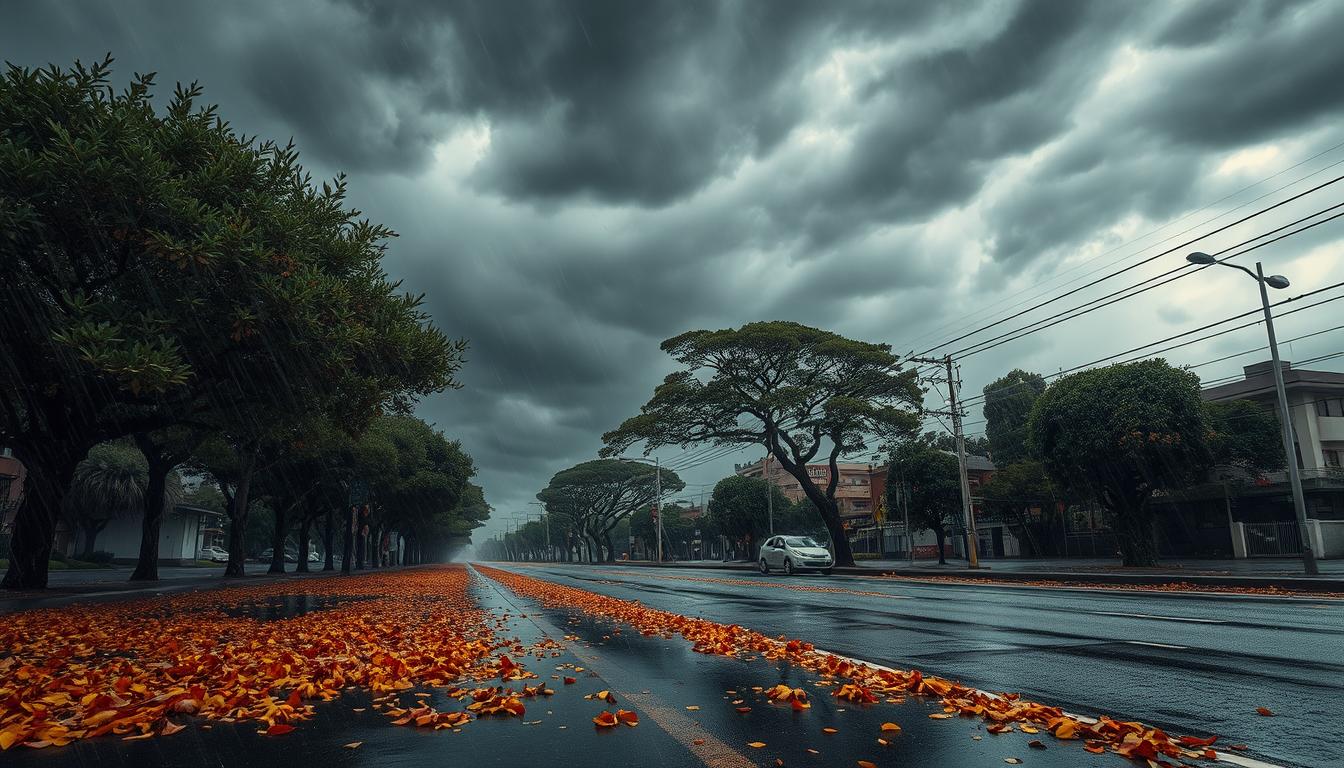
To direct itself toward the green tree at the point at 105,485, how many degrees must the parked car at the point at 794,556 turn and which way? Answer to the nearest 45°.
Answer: approximately 135° to its right

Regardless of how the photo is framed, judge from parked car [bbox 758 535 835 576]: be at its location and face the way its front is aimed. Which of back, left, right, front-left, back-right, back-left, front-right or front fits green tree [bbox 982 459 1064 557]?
left

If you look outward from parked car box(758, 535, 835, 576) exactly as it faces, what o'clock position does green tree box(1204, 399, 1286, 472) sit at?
The green tree is roughly at 10 o'clock from the parked car.

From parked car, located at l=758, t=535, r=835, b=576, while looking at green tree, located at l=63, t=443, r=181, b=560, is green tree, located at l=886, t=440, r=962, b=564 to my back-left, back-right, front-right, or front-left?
back-right

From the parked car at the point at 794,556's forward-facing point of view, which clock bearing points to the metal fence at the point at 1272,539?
The metal fence is roughly at 10 o'clock from the parked car.

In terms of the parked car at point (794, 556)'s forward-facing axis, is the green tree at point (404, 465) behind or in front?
behind

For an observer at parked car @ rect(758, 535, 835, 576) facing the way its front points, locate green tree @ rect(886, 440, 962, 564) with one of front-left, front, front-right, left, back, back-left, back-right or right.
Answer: left

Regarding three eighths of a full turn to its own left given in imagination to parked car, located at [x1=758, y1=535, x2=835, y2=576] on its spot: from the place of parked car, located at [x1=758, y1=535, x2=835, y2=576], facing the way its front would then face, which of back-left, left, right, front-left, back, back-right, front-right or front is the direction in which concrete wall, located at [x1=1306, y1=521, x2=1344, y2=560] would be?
right

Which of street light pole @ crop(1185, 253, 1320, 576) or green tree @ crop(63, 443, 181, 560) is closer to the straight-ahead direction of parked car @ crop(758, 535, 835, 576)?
the street light pole

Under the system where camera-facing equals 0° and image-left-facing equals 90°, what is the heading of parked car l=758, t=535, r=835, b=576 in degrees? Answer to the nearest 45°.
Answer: approximately 315°
